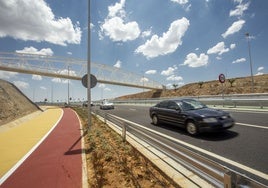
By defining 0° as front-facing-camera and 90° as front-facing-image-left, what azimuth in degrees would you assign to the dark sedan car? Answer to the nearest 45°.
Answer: approximately 315°
